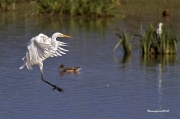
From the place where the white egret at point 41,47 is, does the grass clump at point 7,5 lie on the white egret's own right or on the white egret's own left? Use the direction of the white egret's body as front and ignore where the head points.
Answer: on the white egret's own left

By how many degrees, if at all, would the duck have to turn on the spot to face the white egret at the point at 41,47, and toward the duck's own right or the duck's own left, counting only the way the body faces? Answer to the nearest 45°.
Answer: approximately 90° to the duck's own left

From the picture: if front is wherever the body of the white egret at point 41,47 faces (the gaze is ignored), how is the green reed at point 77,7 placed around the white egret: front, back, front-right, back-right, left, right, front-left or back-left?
left

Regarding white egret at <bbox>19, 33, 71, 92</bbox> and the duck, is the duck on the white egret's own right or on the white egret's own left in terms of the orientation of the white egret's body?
on the white egret's own left

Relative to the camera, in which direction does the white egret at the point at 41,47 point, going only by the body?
to the viewer's right
